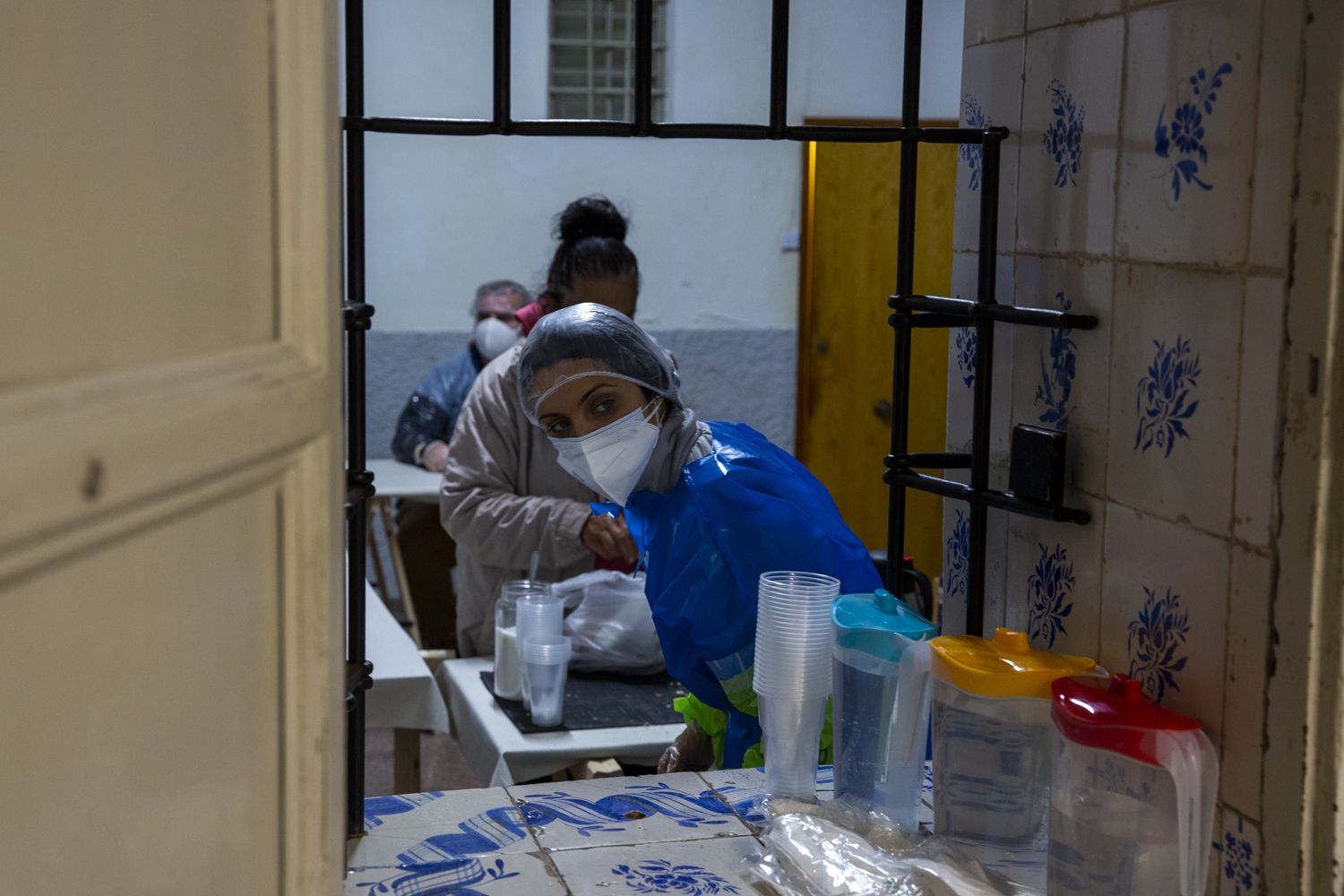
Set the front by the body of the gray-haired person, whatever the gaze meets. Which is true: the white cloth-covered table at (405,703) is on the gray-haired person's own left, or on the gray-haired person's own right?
on the gray-haired person's own right

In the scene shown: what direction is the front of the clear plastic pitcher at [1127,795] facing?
to the viewer's left

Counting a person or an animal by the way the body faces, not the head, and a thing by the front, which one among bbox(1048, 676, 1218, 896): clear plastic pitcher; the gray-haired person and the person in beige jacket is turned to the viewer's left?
the clear plastic pitcher

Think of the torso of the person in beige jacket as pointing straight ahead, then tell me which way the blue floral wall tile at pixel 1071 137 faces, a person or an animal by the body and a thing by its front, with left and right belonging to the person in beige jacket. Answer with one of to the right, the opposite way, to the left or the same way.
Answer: to the right

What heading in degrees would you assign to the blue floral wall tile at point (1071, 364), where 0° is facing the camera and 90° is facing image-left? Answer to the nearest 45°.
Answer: approximately 45°
